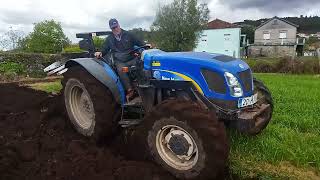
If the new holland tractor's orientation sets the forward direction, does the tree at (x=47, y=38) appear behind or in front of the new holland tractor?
behind

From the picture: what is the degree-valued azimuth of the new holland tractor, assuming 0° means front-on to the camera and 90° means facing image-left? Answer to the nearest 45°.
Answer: approximately 315°

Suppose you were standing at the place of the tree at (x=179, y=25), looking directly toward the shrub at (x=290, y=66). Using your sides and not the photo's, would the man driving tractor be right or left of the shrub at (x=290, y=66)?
right

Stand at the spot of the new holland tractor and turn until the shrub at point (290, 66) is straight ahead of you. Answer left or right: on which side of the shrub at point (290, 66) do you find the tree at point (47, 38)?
left

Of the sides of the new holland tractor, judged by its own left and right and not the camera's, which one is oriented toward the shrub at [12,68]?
back

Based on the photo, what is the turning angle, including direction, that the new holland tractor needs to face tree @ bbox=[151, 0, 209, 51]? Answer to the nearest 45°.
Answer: approximately 135° to its left

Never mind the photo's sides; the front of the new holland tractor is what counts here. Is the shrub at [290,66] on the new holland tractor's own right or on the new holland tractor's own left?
on the new holland tractor's own left
